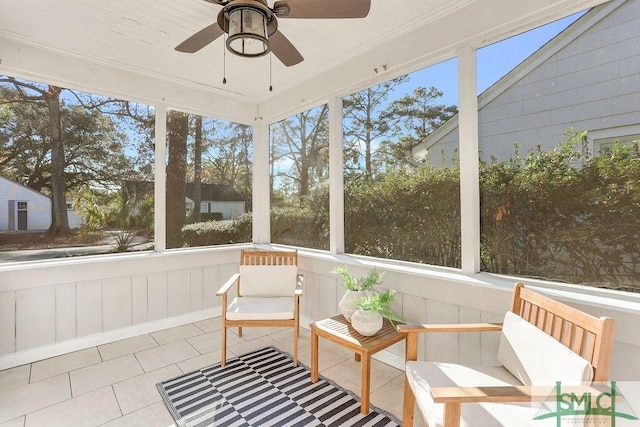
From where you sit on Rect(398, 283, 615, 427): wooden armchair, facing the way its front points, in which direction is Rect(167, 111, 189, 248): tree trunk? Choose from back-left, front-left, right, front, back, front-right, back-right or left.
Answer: front-right

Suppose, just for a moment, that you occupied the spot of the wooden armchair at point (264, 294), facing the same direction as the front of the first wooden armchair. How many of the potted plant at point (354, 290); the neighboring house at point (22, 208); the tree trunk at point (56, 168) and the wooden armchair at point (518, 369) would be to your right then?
2

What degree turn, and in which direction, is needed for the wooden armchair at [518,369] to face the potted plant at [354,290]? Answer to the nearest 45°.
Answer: approximately 90° to its right

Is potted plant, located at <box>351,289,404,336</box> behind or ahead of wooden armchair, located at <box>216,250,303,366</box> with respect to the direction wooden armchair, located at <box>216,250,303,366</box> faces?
ahead

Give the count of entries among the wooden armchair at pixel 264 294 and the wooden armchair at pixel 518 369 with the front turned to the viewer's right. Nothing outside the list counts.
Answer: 0

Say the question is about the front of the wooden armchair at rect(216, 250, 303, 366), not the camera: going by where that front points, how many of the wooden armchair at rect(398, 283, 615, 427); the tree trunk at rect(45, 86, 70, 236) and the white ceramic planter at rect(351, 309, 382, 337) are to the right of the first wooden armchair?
1

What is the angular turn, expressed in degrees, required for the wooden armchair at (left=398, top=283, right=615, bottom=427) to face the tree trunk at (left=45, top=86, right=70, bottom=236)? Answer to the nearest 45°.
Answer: approximately 45° to its right

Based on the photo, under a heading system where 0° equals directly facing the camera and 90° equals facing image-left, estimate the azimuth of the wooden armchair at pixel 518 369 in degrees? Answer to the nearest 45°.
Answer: approximately 45°

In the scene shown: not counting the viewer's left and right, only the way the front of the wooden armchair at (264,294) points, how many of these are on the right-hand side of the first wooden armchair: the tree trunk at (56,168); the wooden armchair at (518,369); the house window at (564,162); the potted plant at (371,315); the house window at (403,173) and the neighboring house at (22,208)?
2

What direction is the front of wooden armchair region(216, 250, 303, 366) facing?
toward the camera

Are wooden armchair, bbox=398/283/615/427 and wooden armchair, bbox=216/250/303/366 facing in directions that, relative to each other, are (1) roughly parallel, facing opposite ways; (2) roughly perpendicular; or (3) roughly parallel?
roughly perpendicular
